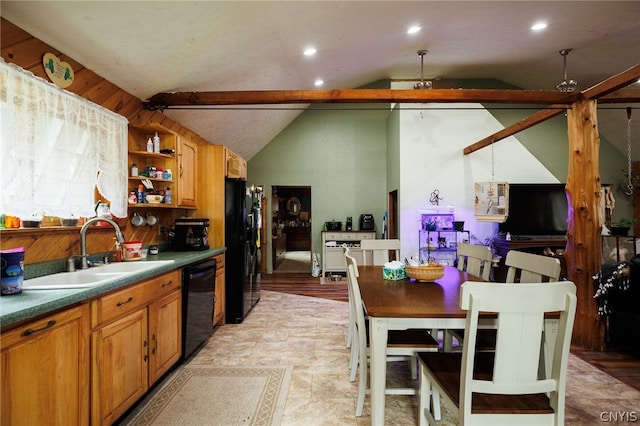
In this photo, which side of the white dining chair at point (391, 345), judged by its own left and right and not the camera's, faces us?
right

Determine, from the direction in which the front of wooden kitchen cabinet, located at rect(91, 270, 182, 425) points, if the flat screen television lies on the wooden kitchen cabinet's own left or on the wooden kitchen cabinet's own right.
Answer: on the wooden kitchen cabinet's own left

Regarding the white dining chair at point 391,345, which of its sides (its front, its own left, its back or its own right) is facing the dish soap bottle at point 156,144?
back

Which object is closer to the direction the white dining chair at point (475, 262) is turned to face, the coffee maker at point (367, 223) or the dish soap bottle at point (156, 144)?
the dish soap bottle

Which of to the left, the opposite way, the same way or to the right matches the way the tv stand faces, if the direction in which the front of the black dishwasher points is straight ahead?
to the right

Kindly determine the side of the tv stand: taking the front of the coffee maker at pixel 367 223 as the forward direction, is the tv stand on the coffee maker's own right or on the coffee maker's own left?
on the coffee maker's own left

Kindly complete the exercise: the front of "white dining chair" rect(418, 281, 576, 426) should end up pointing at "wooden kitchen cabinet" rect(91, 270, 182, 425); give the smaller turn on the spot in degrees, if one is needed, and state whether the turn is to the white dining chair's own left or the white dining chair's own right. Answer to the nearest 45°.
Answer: approximately 45° to the white dining chair's own left

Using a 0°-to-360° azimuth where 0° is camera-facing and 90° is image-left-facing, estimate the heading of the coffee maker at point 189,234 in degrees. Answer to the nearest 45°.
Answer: approximately 315°
